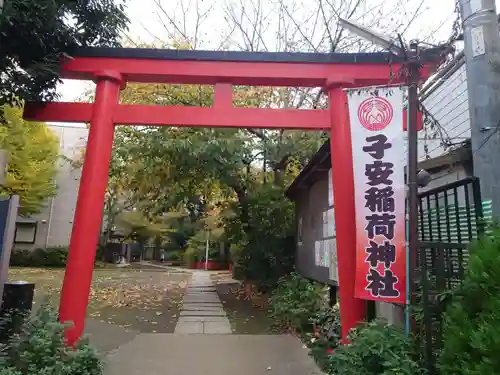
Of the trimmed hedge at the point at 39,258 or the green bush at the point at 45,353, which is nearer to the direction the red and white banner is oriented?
the green bush

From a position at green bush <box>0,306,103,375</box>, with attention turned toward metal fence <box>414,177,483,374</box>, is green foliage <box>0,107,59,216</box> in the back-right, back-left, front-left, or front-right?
back-left

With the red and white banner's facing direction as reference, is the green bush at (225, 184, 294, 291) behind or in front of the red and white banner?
behind

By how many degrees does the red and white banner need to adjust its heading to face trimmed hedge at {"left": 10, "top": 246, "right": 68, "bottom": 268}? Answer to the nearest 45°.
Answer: approximately 135° to its right

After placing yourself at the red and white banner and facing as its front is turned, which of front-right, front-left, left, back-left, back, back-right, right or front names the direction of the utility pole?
front-left

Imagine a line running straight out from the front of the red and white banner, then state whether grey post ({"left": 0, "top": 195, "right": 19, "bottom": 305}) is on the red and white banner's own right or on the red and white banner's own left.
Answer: on the red and white banner's own right

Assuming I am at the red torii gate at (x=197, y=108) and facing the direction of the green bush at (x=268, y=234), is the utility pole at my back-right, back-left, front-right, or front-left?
back-right

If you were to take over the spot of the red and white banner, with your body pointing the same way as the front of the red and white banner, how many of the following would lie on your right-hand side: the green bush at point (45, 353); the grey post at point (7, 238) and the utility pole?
2

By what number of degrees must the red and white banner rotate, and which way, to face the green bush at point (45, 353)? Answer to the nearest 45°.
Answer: approximately 90° to its right

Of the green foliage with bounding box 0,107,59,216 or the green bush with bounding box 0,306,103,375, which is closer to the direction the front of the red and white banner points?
the green bush

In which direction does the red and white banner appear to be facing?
toward the camera
